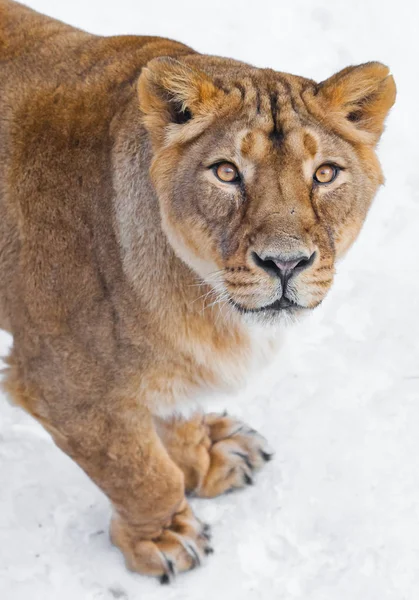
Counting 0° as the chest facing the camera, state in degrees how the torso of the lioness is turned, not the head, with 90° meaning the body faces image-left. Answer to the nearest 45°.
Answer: approximately 315°
